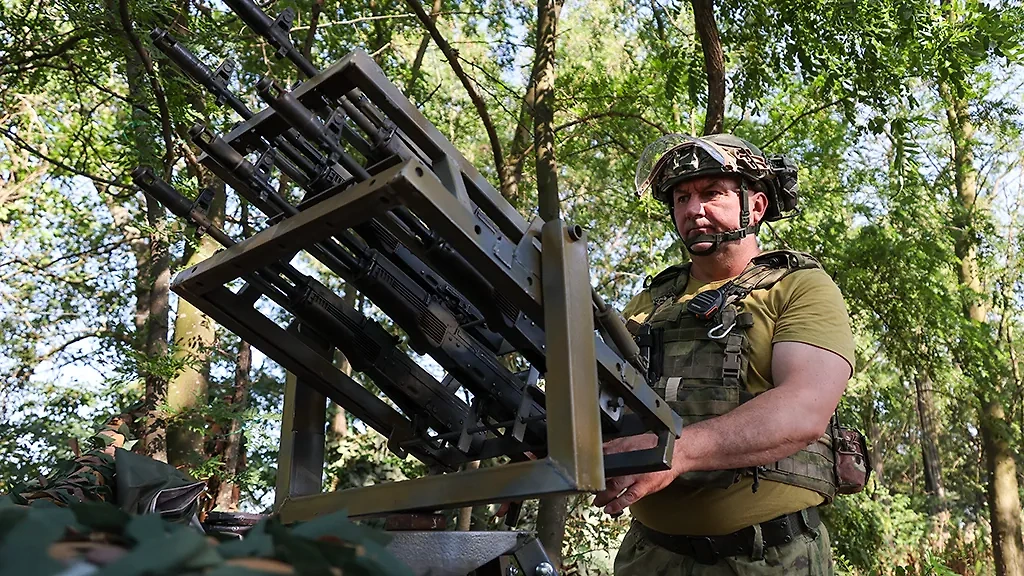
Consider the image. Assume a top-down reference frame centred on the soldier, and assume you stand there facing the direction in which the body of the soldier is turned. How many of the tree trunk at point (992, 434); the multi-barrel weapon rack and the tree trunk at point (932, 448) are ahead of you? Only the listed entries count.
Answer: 1

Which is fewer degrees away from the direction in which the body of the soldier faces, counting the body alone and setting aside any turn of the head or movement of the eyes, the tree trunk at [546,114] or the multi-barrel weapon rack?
the multi-barrel weapon rack

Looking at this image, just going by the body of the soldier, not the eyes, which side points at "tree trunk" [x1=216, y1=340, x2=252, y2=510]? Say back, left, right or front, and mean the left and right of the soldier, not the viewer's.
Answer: right

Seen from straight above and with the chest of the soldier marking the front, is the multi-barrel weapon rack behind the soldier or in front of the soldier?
in front

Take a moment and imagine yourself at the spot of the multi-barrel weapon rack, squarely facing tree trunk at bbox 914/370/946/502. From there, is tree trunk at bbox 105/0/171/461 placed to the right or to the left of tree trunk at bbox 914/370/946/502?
left

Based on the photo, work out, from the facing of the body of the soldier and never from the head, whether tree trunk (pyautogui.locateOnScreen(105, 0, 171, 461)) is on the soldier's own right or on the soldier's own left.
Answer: on the soldier's own right

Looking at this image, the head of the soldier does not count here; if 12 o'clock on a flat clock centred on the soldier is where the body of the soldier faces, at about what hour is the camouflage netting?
The camouflage netting is roughly at 11 o'clock from the soldier.

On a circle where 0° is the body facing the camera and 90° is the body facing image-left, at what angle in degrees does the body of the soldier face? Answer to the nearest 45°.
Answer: approximately 45°

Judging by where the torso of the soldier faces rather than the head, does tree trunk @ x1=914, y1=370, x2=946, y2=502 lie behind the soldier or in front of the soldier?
behind
